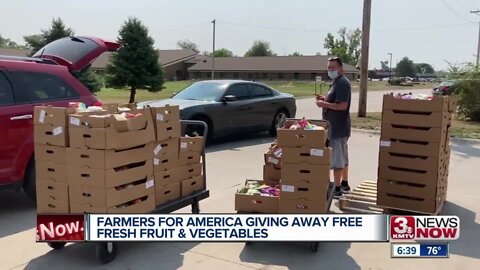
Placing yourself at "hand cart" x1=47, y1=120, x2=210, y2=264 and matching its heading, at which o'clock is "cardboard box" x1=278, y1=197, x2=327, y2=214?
The cardboard box is roughly at 8 o'clock from the hand cart.

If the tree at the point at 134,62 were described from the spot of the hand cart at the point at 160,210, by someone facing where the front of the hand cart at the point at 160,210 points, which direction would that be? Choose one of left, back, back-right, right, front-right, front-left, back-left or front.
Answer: back-right
